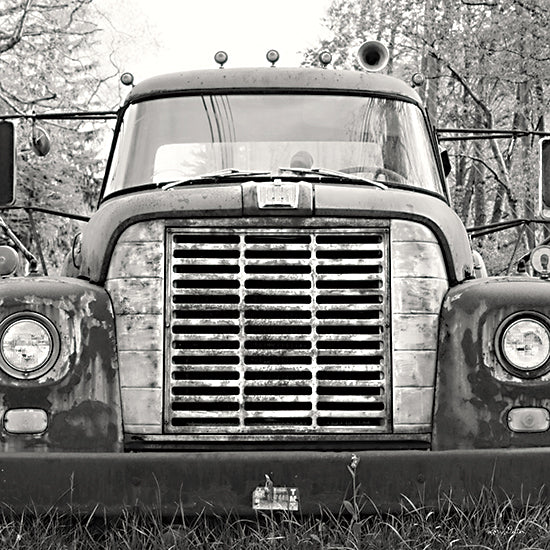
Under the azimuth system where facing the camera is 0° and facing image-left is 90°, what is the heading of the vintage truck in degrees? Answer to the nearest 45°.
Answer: approximately 0°
